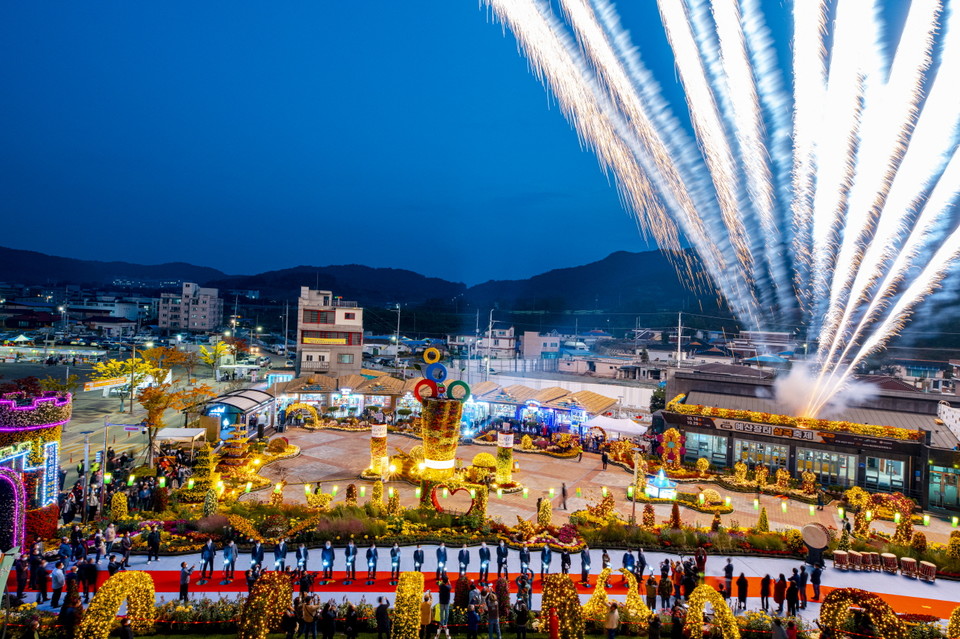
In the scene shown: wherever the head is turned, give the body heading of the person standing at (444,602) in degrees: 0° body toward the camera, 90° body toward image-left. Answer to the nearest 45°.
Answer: approximately 180°

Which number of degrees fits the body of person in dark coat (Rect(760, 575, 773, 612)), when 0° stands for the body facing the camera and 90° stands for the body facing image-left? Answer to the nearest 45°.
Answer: approximately 180°

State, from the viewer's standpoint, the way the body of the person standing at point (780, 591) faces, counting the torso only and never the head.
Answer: away from the camera

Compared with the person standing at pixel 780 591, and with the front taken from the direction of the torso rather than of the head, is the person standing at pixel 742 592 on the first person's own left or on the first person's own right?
on the first person's own left

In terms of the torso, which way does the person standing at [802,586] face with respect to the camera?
away from the camera

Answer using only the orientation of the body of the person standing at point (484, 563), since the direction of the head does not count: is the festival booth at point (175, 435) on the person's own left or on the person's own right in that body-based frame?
on the person's own right

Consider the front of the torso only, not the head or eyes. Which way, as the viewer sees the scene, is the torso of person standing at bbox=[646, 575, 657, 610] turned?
away from the camera

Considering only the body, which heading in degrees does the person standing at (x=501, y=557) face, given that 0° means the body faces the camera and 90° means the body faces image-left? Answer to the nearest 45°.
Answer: approximately 0°

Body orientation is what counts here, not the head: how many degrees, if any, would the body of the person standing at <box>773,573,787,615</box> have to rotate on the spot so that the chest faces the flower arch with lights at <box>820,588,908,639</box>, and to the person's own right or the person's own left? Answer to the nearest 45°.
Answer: approximately 135° to the person's own right
